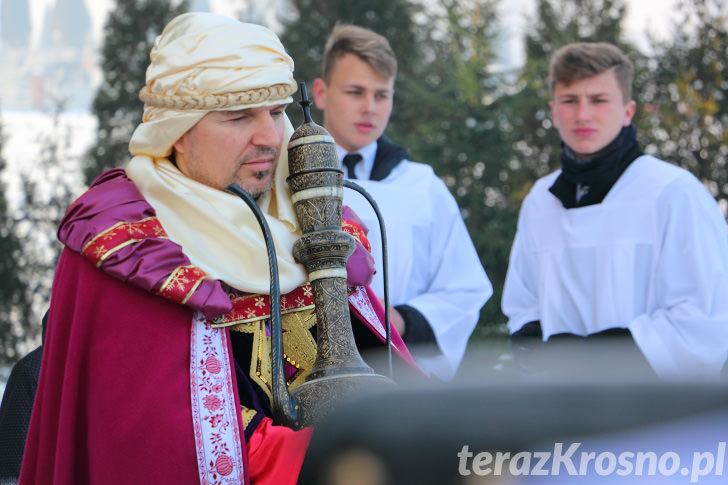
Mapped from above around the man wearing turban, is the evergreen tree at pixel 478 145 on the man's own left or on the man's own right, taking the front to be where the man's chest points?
on the man's own left

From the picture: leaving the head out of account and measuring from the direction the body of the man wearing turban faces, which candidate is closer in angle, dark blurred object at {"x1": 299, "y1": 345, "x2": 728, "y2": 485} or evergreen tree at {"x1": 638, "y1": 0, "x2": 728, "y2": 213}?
the dark blurred object

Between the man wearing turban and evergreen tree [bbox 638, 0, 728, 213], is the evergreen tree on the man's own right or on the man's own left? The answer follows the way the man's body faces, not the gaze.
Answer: on the man's own left

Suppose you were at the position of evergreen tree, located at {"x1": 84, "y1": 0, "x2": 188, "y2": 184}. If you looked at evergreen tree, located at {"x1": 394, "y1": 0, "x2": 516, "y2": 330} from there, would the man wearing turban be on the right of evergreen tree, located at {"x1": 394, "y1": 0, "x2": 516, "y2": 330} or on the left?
right

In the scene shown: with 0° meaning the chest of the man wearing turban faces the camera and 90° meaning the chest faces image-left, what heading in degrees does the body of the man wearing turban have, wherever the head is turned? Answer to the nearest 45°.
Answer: approximately 315°

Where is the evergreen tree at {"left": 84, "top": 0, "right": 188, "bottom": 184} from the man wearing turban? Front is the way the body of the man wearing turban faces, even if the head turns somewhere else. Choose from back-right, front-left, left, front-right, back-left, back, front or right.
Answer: back-left
